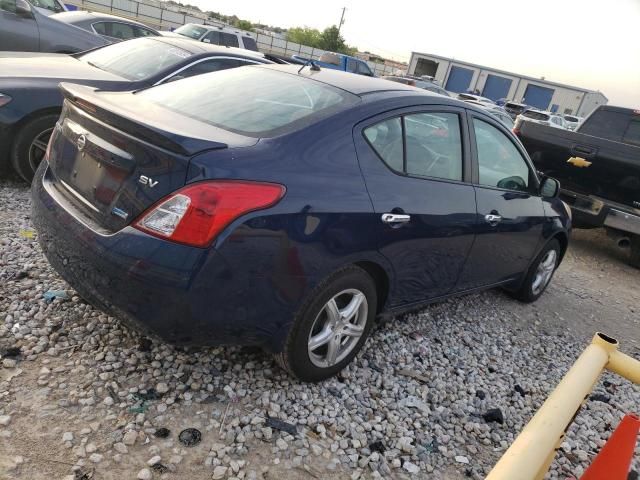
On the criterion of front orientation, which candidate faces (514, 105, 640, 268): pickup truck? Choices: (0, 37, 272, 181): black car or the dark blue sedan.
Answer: the dark blue sedan

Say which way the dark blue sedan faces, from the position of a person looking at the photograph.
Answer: facing away from the viewer and to the right of the viewer

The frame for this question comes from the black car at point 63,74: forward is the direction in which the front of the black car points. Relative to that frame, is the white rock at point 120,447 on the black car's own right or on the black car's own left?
on the black car's own left

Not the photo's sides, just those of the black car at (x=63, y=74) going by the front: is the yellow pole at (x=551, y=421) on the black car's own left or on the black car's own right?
on the black car's own left

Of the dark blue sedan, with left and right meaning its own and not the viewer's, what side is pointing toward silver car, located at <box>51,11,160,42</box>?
left

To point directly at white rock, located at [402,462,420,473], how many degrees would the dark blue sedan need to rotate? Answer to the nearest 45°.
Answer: approximately 90° to its right

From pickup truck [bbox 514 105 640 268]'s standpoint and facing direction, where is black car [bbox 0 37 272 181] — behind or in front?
behind

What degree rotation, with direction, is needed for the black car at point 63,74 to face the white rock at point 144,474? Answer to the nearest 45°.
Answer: approximately 45° to its left

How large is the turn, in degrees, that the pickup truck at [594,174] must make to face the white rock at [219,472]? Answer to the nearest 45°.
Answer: approximately 135° to its right

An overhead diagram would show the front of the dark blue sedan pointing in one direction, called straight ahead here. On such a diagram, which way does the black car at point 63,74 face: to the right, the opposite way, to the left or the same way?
the opposite way

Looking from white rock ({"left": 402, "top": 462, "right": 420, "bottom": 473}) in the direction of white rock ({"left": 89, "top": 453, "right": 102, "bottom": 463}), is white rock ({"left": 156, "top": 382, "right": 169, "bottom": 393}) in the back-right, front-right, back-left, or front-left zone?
front-right

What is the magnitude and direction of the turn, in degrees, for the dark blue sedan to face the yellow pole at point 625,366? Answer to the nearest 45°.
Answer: approximately 90° to its right

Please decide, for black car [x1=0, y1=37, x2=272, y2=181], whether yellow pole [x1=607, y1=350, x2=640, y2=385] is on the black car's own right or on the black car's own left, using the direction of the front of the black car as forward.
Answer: on the black car's own left
